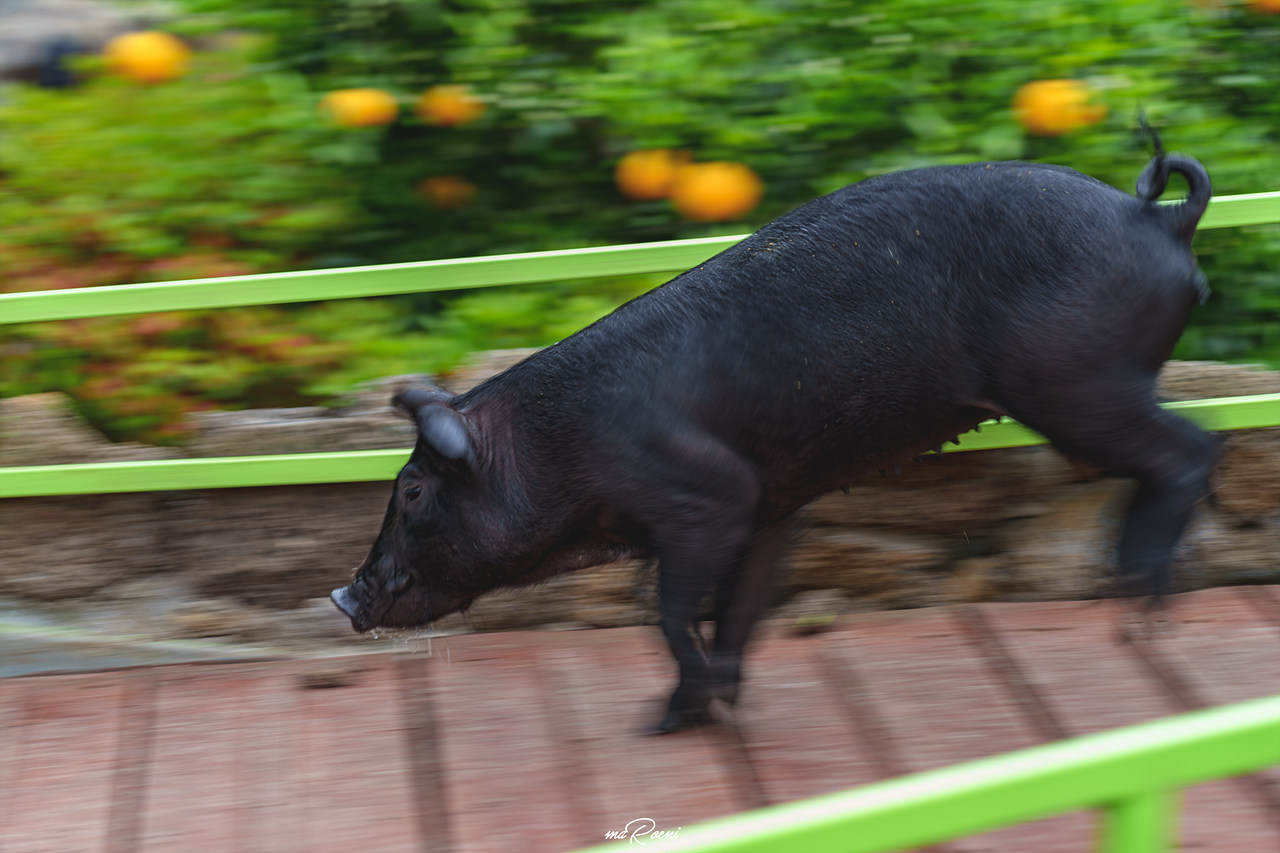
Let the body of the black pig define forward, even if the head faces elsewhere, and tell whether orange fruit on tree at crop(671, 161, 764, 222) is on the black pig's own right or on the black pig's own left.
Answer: on the black pig's own right

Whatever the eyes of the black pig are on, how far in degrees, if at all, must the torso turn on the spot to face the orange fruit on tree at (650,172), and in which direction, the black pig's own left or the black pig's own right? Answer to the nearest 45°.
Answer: approximately 90° to the black pig's own right

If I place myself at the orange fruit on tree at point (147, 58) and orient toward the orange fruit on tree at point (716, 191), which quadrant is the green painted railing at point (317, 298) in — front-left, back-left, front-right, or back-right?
front-right

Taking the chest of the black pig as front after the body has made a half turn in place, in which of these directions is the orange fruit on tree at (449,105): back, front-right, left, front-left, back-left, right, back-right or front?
back-left

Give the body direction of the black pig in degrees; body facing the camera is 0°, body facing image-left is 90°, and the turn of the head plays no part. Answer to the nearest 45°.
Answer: approximately 90°

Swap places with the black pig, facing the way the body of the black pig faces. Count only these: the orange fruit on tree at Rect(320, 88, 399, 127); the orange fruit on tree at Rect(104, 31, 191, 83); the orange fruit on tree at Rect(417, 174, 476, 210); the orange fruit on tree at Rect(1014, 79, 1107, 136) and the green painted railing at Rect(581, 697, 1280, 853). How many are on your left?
1

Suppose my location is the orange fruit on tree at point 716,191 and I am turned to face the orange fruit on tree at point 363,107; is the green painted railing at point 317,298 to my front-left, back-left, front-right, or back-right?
front-left

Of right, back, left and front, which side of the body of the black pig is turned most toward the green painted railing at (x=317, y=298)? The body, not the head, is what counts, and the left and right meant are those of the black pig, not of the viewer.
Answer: front

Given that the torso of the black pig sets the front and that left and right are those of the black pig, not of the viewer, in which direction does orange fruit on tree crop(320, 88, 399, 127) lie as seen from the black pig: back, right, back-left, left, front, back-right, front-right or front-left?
front-right

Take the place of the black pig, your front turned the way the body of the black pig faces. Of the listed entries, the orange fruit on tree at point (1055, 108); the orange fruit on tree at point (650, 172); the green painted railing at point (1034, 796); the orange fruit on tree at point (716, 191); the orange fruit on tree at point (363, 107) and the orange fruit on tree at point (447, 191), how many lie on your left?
1

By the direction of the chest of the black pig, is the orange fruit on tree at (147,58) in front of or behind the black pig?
in front

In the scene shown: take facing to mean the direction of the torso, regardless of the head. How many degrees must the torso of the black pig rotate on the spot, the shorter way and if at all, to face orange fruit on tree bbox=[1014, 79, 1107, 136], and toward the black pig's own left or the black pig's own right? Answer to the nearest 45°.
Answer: approximately 135° to the black pig's own right

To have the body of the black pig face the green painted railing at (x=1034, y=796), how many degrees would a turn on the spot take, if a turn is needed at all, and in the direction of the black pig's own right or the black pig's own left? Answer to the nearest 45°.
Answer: approximately 90° to the black pig's own left

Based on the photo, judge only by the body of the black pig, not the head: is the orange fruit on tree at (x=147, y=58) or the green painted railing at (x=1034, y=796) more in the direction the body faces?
the orange fruit on tree

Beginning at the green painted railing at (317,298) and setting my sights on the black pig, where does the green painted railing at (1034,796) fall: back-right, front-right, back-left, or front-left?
front-right
